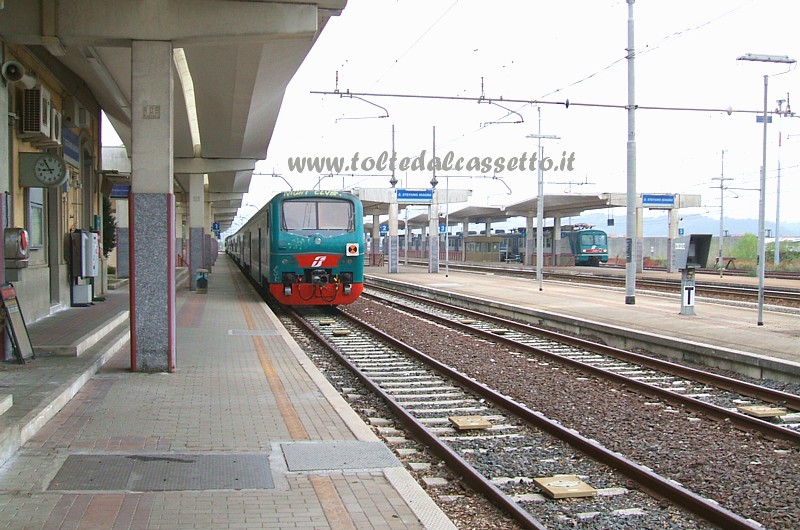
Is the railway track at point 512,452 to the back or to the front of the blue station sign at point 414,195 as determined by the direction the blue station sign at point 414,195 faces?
to the front

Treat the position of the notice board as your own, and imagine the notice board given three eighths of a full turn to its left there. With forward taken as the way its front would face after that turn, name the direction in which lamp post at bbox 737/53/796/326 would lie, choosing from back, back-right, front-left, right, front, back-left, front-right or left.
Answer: right

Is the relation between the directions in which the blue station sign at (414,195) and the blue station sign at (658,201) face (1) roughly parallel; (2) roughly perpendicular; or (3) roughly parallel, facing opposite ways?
roughly parallel

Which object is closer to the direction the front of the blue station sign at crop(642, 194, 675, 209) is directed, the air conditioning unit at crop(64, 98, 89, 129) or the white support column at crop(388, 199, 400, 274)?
the air conditioning unit

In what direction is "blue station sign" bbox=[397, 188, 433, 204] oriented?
toward the camera

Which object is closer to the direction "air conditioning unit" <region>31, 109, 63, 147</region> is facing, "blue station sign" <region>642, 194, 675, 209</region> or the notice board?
the blue station sign

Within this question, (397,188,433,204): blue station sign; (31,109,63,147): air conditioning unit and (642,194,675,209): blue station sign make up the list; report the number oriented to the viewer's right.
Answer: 1

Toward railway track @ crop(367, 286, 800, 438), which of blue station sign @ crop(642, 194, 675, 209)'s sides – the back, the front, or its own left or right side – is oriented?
front

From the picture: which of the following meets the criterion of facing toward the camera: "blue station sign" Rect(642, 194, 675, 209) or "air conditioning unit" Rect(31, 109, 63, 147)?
the blue station sign

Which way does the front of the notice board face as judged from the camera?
facing the viewer and to the right of the viewer

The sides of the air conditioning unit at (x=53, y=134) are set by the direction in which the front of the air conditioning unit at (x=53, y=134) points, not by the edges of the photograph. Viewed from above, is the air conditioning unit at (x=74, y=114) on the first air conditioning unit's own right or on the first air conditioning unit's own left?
on the first air conditioning unit's own left

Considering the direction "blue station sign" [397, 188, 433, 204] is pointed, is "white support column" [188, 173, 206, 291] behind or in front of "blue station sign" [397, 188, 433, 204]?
in front

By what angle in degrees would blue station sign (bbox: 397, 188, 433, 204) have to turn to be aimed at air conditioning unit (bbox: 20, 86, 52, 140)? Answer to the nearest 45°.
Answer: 0° — it already faces it

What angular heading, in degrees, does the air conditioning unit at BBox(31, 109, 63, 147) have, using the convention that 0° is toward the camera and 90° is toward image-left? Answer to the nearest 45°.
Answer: approximately 270°
